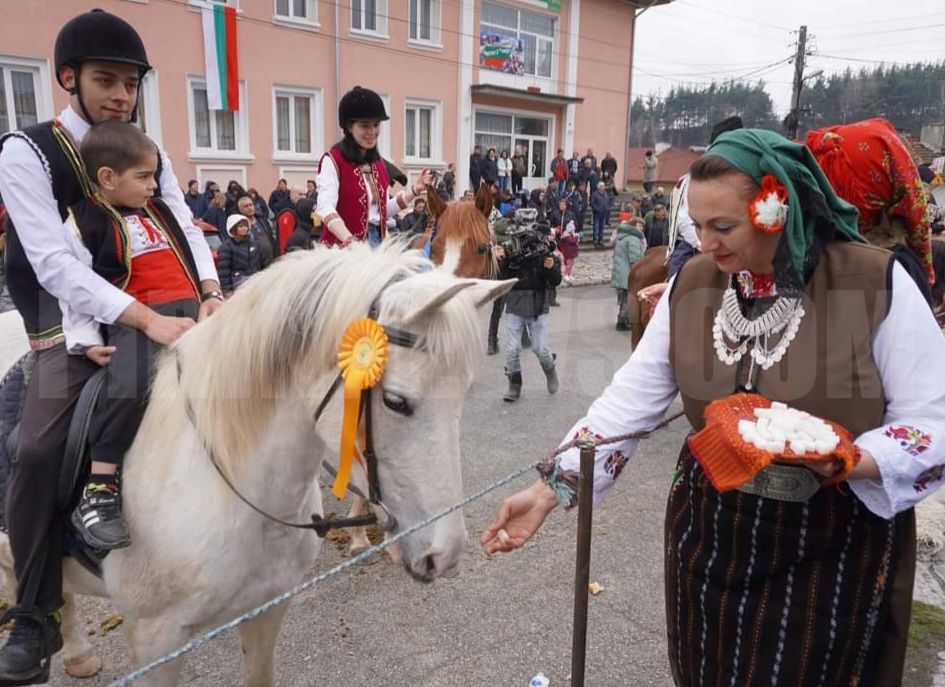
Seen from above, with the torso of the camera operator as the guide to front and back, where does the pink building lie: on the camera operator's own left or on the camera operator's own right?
on the camera operator's own right

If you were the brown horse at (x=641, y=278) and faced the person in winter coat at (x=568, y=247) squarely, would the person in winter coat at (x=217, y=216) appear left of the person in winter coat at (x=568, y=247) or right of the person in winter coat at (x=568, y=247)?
left

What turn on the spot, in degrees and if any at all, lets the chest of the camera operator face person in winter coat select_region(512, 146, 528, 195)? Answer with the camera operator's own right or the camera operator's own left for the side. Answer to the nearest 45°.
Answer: approximately 135° to the camera operator's own right

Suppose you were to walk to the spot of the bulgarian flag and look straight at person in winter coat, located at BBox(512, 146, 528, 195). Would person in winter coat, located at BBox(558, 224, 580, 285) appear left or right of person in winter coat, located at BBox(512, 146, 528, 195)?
right

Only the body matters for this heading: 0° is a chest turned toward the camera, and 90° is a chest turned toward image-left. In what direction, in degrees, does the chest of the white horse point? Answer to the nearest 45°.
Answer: approximately 315°

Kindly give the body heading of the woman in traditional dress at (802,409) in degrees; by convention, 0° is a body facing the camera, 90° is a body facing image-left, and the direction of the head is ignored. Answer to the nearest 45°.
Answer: approximately 45°

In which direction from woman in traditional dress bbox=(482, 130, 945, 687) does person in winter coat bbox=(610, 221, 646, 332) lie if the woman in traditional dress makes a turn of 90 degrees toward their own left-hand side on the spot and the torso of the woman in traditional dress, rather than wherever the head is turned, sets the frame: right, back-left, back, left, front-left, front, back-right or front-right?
back-left

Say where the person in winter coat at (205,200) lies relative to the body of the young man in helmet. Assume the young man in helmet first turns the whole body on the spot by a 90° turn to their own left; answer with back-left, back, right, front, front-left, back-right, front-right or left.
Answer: front-left

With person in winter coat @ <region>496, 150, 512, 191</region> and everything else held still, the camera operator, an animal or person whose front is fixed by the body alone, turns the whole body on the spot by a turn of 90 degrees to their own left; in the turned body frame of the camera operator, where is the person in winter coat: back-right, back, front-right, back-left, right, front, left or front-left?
back-left

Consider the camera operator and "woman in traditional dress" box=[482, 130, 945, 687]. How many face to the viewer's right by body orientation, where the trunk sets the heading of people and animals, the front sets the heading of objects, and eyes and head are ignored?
0

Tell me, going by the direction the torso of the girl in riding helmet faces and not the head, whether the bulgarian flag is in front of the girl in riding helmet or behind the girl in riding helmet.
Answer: behind

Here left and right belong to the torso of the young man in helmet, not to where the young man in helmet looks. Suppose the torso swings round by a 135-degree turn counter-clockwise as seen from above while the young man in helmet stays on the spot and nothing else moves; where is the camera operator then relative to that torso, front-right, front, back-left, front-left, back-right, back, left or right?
front-right

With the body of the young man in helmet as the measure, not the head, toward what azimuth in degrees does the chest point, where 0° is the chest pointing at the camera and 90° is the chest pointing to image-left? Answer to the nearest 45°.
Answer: approximately 315°
